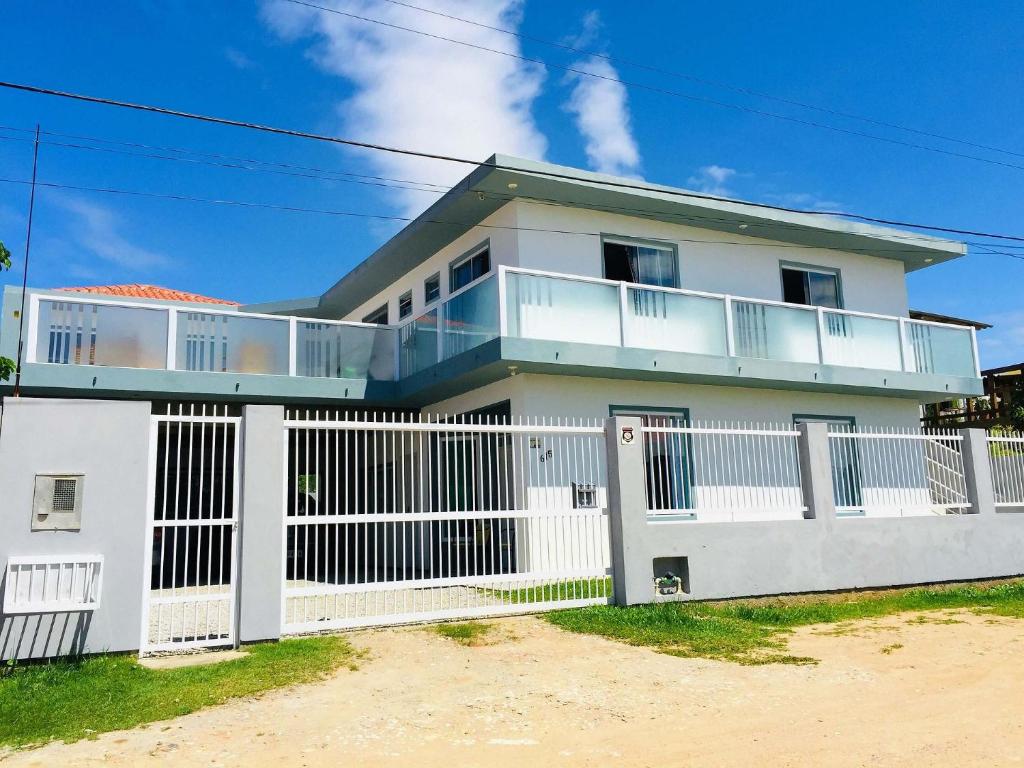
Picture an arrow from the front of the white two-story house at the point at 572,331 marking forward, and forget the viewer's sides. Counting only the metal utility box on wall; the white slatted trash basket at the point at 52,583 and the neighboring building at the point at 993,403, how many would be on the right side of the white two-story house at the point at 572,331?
2

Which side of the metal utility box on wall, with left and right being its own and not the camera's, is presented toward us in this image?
front

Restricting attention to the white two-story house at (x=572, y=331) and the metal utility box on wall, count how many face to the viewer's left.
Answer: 0

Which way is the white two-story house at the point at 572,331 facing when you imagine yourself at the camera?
facing the viewer and to the right of the viewer

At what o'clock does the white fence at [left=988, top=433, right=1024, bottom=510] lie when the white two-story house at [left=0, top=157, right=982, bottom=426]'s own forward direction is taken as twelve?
The white fence is roughly at 11 o'clock from the white two-story house.

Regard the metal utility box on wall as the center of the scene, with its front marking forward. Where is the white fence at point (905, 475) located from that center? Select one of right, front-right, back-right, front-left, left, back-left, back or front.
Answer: left

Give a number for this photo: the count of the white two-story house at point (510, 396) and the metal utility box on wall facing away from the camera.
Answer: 0

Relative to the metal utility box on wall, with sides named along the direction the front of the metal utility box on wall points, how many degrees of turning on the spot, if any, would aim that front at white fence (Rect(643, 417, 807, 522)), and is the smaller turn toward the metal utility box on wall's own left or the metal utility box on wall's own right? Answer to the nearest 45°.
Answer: approximately 90° to the metal utility box on wall's own left
